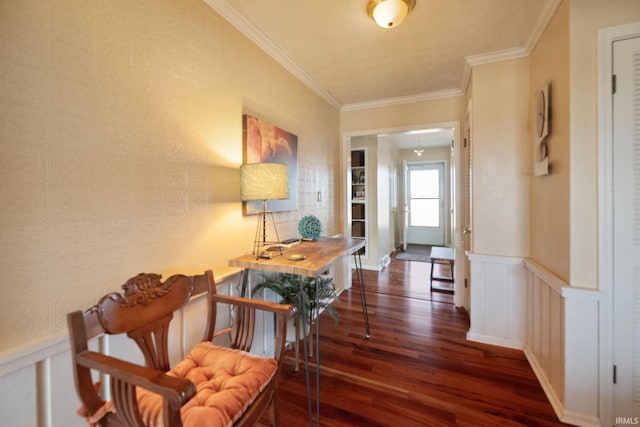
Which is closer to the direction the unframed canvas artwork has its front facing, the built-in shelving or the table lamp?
the table lamp

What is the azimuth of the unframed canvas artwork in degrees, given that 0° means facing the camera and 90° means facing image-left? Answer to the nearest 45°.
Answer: approximately 315°

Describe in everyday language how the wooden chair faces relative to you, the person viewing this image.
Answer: facing the viewer and to the right of the viewer

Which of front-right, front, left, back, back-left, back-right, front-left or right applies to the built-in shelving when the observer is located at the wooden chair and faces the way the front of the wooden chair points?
left

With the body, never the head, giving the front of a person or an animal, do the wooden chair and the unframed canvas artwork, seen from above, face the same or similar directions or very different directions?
same or similar directions

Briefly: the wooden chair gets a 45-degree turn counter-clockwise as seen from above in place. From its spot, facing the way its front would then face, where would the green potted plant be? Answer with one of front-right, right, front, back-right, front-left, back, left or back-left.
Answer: front-left

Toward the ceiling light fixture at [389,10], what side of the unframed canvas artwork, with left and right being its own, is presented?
front

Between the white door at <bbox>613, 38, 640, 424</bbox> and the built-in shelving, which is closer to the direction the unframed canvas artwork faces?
the white door

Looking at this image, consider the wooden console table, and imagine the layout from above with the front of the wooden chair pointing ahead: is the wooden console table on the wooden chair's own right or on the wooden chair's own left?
on the wooden chair's own left

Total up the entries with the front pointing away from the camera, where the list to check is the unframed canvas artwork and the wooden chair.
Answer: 0
